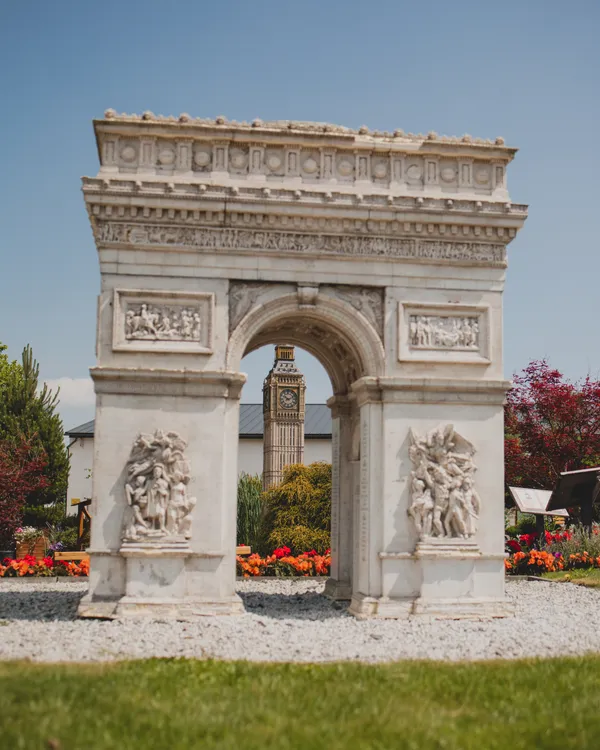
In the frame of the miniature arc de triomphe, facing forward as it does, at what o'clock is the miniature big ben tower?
The miniature big ben tower is roughly at 6 o'clock from the miniature arc de triomphe.

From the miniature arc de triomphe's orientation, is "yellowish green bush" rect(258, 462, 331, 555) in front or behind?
behind

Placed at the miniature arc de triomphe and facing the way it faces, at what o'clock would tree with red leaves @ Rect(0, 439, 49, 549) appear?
The tree with red leaves is roughly at 5 o'clock from the miniature arc de triomphe.

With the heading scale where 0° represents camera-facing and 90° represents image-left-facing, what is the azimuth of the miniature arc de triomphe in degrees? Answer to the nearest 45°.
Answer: approximately 0°

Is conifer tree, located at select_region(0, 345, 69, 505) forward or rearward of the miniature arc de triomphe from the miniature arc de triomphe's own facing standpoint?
rearward

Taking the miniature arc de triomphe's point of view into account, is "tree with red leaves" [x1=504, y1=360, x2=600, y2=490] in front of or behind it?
behind

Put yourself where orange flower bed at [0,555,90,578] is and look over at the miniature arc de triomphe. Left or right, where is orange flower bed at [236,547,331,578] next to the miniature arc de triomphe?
left

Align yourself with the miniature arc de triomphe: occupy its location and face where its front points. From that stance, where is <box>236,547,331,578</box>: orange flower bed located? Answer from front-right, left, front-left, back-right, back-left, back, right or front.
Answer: back

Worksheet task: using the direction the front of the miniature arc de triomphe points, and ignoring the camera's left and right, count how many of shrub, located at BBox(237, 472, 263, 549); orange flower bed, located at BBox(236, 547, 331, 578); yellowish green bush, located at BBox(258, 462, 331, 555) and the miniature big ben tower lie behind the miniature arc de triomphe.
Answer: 4

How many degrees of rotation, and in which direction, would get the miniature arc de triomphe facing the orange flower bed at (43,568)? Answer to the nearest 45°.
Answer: approximately 135° to its right
